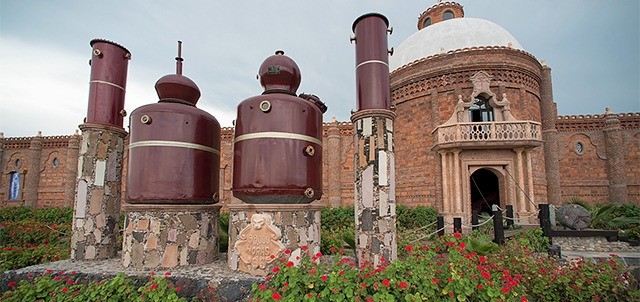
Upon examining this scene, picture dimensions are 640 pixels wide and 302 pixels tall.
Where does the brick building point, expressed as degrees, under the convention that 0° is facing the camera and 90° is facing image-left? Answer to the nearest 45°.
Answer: approximately 0°

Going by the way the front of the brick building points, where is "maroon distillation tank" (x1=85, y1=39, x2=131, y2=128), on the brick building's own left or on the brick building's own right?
on the brick building's own right

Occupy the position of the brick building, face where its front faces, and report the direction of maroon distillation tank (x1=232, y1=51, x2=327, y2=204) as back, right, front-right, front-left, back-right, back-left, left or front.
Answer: front-right

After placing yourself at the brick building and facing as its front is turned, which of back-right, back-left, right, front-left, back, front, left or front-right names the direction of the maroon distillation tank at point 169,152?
front-right

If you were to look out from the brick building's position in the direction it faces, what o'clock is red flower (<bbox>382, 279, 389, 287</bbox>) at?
The red flower is roughly at 1 o'clock from the brick building.

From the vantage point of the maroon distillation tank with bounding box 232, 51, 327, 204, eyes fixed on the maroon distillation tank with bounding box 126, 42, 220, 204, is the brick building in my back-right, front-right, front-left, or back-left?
back-right

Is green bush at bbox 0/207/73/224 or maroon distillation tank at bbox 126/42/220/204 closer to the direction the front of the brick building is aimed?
the maroon distillation tank

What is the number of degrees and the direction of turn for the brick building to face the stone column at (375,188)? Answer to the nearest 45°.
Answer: approximately 45° to its right

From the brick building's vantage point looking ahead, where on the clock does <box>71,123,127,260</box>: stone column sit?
The stone column is roughly at 2 o'clock from the brick building.

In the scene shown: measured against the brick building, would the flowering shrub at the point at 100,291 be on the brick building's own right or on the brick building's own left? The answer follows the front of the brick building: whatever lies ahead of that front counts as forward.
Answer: on the brick building's own right

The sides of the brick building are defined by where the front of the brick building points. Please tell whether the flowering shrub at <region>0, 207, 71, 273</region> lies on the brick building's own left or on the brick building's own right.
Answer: on the brick building's own right

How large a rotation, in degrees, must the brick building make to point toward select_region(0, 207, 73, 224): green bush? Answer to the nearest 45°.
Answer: approximately 90° to its right

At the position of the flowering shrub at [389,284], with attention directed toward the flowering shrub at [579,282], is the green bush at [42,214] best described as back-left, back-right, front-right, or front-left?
back-left
